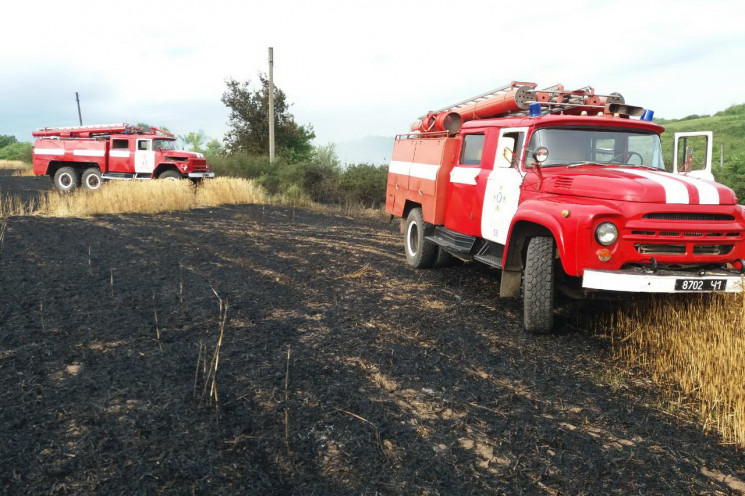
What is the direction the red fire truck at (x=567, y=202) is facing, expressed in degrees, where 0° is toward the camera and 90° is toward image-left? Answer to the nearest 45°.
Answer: approximately 315°

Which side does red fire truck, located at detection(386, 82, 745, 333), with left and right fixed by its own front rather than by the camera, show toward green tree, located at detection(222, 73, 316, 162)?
back

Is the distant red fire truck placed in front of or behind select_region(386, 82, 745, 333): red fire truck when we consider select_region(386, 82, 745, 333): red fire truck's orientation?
behind

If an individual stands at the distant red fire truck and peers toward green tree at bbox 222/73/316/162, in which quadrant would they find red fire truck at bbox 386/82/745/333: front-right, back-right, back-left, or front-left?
back-right

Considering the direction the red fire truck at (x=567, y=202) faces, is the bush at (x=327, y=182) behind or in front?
behind
